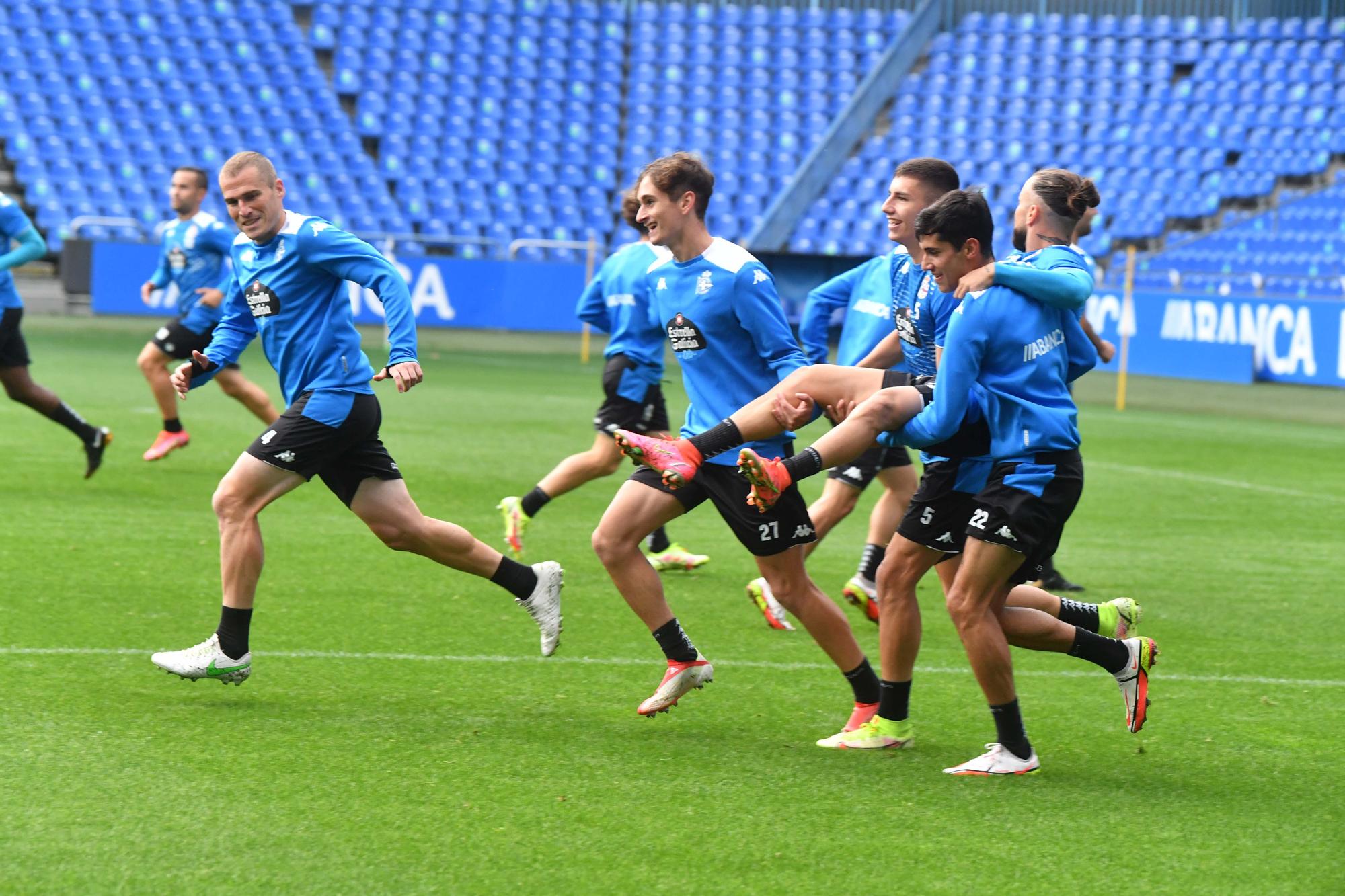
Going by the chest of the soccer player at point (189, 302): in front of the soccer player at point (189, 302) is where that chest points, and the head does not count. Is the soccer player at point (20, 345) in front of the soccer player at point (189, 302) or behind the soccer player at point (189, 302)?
in front

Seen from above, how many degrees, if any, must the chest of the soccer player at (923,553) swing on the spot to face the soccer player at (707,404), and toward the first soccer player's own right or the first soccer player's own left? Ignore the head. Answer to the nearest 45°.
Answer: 0° — they already face them

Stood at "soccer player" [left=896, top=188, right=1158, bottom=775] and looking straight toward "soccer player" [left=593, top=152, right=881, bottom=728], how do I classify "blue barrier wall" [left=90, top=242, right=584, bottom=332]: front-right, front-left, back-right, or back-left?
front-right

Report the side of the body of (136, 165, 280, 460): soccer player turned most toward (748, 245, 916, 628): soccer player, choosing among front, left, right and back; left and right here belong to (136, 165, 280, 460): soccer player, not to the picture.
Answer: left

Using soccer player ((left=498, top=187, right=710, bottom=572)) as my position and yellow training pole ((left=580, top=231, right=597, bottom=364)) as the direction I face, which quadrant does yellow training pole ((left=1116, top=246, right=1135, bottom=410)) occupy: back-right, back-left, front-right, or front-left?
front-right

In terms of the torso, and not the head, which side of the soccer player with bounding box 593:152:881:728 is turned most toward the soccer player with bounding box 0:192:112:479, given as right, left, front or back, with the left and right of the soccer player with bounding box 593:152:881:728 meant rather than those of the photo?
right

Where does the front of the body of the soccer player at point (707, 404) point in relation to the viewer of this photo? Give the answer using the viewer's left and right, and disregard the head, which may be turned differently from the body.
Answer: facing the viewer and to the left of the viewer

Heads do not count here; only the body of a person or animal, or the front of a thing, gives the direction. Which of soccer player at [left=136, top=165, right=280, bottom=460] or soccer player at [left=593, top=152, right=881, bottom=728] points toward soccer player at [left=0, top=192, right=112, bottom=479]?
soccer player at [left=136, top=165, right=280, bottom=460]

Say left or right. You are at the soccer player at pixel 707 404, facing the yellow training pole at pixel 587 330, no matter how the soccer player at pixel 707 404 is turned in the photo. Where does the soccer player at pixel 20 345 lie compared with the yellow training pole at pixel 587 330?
left

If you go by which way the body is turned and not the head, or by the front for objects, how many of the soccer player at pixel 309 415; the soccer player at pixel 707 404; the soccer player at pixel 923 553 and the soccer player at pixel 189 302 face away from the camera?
0

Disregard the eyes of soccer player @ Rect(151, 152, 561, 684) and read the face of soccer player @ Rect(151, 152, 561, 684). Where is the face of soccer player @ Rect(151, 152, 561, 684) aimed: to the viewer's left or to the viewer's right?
to the viewer's left

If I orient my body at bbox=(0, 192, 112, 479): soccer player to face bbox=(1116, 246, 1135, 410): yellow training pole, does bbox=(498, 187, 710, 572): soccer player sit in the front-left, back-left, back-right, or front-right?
front-right
